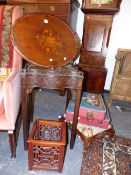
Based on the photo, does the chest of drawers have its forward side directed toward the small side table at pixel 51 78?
yes

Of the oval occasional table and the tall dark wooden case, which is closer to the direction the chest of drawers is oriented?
the oval occasional table

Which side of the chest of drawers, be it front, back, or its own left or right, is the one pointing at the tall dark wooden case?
left

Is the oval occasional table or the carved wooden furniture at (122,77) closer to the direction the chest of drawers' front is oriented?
the oval occasional table

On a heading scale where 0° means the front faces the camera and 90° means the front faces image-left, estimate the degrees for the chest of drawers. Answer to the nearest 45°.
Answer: approximately 0°

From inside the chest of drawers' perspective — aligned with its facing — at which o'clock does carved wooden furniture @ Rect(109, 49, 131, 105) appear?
The carved wooden furniture is roughly at 9 o'clock from the chest of drawers.

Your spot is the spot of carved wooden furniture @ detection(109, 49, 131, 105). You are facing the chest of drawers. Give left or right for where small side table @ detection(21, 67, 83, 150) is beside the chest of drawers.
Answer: left

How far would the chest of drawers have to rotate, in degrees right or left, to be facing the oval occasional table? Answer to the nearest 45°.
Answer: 0° — it already faces it
